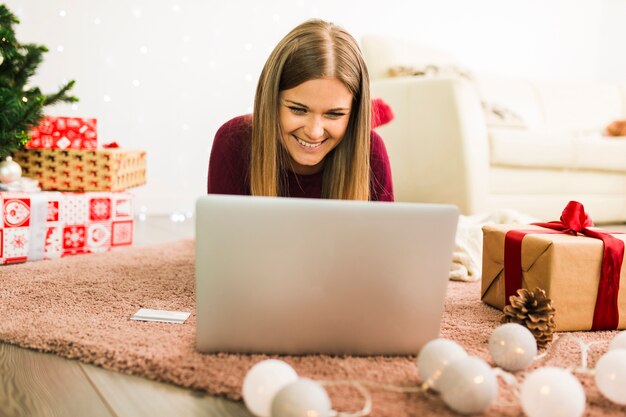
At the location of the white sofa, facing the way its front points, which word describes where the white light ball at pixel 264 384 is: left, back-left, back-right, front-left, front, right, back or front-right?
front-right

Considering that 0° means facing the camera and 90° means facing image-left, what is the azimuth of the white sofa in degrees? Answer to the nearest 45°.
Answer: approximately 315°

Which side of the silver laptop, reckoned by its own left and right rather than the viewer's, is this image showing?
back

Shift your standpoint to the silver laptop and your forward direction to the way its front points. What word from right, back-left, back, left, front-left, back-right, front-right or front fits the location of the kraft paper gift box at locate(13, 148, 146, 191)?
front-left

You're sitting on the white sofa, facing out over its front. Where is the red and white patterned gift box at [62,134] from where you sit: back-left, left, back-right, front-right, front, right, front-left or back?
right

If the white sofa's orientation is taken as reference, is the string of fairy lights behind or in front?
in front

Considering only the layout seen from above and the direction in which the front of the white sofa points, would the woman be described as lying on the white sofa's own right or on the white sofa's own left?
on the white sofa's own right

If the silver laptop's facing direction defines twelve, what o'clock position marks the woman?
The woman is roughly at 12 o'clock from the silver laptop.

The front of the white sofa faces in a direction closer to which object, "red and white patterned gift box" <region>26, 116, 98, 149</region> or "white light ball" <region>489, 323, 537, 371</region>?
the white light ball

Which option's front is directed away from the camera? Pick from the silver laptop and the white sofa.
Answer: the silver laptop

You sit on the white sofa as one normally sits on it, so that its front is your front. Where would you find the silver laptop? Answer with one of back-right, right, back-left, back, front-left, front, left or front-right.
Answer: front-right

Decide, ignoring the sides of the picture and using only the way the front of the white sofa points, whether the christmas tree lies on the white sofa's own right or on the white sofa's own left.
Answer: on the white sofa's own right

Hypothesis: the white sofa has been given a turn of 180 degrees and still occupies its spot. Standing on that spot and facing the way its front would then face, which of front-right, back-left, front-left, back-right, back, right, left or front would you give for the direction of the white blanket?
back-left

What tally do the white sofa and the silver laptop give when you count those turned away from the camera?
1
